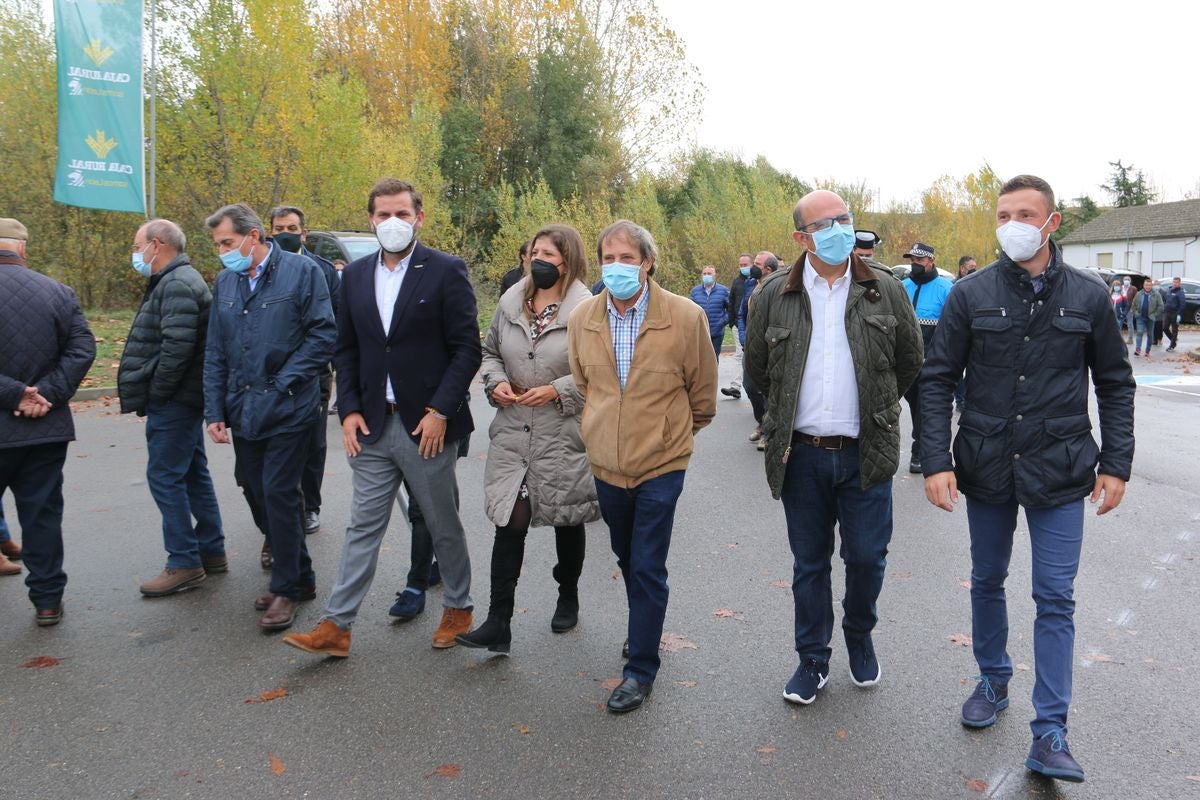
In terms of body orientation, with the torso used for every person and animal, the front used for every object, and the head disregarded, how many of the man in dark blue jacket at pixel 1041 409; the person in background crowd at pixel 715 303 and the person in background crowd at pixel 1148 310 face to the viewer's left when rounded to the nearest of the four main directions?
0

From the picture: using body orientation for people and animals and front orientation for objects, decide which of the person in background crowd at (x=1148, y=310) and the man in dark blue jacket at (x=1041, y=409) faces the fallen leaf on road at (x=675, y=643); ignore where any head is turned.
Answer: the person in background crowd

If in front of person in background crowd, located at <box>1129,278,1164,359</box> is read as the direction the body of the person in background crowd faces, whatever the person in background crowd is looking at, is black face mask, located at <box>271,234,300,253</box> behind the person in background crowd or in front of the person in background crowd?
in front

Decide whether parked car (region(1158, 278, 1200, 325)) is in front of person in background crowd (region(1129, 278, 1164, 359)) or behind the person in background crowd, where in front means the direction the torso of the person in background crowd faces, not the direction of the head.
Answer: behind

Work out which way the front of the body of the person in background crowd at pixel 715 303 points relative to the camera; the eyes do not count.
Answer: toward the camera

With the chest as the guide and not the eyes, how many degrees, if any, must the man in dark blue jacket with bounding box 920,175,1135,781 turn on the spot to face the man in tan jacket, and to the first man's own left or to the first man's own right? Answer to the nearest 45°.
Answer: approximately 90° to the first man's own right

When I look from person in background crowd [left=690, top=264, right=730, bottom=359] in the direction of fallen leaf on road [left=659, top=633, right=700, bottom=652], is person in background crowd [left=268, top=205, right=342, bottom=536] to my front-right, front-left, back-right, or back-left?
front-right

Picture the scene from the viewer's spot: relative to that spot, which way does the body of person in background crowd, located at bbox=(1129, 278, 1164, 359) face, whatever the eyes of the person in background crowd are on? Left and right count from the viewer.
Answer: facing the viewer

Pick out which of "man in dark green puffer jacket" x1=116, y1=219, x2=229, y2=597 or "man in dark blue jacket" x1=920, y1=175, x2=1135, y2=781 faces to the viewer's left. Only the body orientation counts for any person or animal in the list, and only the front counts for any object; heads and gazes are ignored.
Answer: the man in dark green puffer jacket

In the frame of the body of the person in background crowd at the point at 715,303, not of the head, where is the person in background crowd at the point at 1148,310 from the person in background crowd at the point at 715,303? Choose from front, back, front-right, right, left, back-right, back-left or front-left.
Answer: back-left

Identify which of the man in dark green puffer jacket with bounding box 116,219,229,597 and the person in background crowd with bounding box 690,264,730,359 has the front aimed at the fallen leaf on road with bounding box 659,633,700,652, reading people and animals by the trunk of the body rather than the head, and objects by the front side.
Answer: the person in background crowd with bounding box 690,264,730,359

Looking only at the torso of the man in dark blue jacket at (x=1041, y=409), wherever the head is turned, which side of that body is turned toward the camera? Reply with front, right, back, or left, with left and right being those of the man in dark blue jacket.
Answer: front

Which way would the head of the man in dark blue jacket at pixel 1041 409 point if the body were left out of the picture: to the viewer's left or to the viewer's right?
to the viewer's left

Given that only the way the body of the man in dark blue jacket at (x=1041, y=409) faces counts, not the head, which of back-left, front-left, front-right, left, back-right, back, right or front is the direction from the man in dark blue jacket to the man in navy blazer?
right
